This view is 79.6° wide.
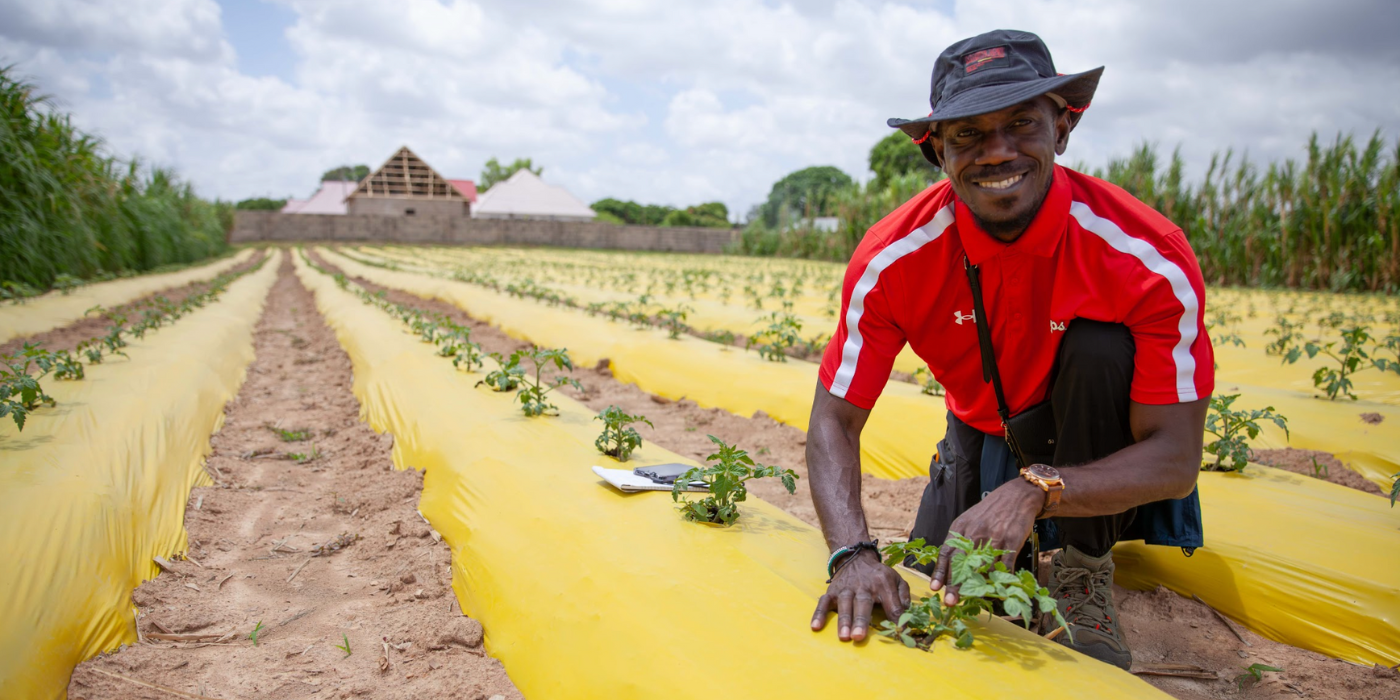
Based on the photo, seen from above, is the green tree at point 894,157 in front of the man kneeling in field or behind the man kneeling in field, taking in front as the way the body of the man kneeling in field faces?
behind

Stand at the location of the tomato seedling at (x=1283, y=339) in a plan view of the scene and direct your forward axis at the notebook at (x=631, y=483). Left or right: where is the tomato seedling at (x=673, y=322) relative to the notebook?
right

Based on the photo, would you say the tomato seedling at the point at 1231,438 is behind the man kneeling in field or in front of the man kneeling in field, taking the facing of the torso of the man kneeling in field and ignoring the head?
behind

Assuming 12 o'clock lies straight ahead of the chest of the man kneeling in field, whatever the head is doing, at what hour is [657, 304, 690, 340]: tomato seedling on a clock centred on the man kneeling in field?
The tomato seedling is roughly at 5 o'clock from the man kneeling in field.

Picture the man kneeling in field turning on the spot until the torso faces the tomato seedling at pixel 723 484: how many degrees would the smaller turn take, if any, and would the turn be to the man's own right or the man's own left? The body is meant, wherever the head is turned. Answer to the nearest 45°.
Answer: approximately 90° to the man's own right

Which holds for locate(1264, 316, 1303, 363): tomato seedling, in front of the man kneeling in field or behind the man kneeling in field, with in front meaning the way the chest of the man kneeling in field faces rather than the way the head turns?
behind

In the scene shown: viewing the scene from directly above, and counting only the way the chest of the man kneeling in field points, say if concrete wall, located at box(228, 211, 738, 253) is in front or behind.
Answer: behind

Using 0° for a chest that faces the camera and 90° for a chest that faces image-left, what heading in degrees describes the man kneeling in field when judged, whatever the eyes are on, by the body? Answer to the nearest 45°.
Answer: approximately 0°
